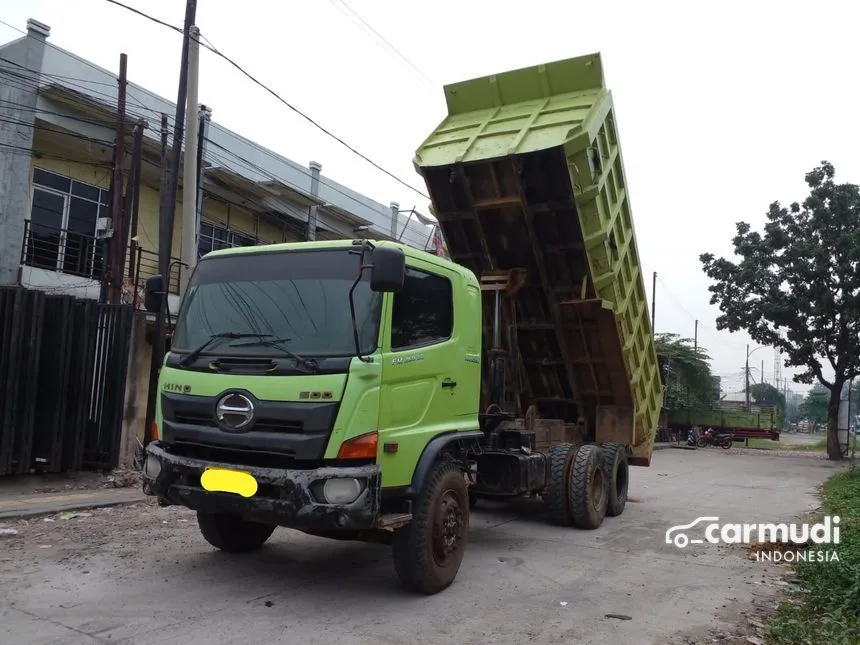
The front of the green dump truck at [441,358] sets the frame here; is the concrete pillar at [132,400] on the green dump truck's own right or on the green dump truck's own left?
on the green dump truck's own right

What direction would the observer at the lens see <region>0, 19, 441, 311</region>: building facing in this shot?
facing the viewer and to the right of the viewer

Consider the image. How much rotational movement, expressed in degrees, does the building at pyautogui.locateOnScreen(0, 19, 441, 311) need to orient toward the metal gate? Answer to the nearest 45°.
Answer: approximately 45° to its right

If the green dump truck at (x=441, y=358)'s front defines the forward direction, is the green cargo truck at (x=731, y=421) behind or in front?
behind

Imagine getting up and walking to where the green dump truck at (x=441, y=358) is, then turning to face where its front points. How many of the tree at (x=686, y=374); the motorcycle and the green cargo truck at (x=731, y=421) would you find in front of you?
0

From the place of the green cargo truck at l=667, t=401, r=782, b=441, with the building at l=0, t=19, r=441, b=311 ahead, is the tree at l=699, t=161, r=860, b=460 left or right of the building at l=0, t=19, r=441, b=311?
left

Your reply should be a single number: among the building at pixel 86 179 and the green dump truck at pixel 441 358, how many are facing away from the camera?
0

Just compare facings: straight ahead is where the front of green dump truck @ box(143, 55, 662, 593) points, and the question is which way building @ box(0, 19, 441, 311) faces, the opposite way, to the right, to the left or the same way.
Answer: to the left

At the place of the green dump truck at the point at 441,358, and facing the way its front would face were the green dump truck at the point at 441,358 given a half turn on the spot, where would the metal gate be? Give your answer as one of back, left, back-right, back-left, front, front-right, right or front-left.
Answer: left

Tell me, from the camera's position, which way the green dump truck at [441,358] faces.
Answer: facing the viewer and to the left of the viewer
